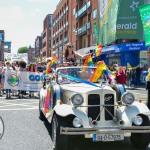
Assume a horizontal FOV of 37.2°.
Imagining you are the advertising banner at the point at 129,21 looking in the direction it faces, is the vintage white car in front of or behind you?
in front

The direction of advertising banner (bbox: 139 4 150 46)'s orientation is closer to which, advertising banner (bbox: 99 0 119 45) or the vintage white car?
the vintage white car

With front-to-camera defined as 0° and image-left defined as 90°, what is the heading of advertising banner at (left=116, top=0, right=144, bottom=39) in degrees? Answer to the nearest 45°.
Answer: approximately 0°

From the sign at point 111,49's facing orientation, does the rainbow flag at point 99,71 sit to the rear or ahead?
ahead

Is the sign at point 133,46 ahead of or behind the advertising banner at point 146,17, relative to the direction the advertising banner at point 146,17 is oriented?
behind

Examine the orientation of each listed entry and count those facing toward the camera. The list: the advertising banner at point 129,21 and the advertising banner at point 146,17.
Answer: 2
